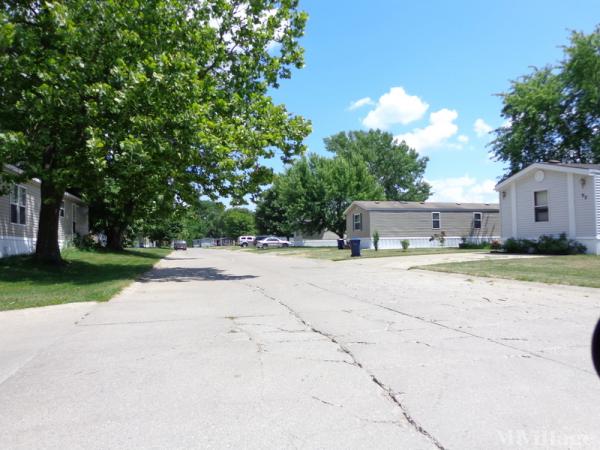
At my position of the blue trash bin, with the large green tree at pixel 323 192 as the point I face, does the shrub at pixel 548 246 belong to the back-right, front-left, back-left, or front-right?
back-right

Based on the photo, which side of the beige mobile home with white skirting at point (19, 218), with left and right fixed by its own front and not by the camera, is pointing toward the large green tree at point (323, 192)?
left

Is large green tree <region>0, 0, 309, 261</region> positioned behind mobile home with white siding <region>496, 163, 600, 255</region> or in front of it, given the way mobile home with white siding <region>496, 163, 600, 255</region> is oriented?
in front

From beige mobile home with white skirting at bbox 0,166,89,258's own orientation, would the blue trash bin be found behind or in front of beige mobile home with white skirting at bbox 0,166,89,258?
in front

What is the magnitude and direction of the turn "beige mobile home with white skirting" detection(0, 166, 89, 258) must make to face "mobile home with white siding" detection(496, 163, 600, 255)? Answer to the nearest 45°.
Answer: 0° — it already faces it

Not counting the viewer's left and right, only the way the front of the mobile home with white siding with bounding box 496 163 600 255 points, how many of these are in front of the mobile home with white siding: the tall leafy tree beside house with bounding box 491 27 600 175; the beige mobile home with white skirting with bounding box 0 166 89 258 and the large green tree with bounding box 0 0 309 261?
2

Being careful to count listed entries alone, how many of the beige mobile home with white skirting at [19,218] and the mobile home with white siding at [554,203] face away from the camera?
0

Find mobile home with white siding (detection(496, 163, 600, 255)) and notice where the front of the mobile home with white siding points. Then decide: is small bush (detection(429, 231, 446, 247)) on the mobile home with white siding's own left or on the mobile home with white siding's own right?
on the mobile home with white siding's own right

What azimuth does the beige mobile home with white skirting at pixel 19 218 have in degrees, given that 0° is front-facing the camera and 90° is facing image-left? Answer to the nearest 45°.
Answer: approximately 315°

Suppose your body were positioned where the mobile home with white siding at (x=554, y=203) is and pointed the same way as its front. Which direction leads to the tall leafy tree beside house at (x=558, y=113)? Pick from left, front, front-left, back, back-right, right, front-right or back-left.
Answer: back-right
